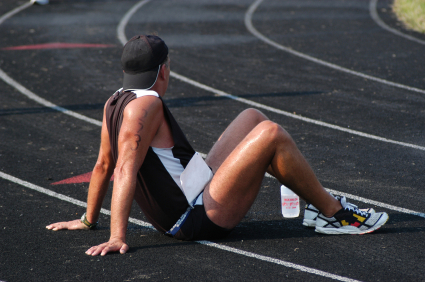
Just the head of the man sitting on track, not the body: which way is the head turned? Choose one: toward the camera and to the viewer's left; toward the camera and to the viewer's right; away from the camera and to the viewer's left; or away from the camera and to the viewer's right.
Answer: away from the camera and to the viewer's right

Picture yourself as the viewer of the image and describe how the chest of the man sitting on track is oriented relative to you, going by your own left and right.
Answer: facing to the right of the viewer
